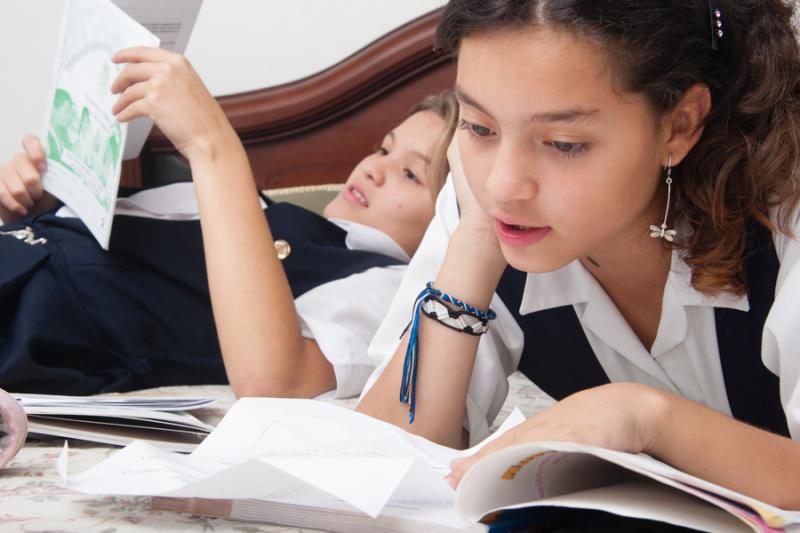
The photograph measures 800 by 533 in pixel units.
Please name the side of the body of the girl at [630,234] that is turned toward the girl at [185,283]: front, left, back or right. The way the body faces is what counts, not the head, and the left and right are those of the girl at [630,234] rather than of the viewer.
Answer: right

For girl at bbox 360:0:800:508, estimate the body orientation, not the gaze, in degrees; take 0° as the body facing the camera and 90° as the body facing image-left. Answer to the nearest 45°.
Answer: approximately 45°

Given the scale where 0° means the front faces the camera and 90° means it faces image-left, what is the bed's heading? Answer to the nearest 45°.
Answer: approximately 0°
